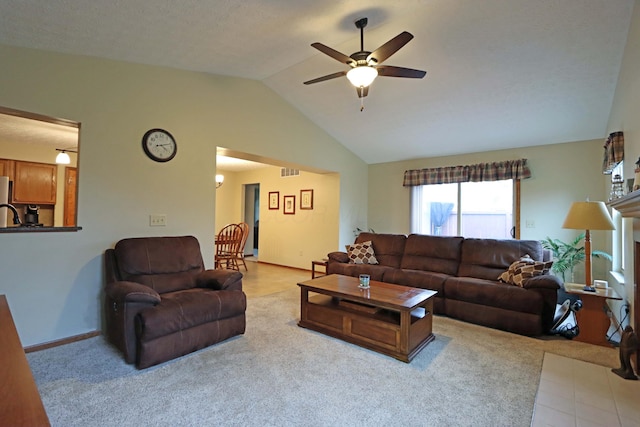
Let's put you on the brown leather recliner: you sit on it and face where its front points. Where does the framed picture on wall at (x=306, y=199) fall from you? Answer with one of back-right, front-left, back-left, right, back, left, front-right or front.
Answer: left

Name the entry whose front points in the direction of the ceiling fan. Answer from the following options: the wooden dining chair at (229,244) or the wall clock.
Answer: the wall clock

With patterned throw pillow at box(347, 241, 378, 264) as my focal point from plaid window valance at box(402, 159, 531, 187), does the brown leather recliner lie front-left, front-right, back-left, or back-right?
front-left

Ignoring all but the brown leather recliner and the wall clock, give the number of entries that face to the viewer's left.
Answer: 0

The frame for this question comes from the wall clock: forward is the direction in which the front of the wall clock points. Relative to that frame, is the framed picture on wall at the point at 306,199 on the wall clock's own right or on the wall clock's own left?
on the wall clock's own left

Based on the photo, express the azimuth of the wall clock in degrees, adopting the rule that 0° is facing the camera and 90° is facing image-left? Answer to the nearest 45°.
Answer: approximately 315°

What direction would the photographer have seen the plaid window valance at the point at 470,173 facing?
facing the viewer and to the left of the viewer

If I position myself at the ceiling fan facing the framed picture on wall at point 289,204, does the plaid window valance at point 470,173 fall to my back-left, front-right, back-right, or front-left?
front-right

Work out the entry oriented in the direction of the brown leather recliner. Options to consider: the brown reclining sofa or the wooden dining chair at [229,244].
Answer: the brown reclining sofa

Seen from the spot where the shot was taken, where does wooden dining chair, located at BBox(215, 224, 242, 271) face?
facing away from the viewer and to the left of the viewer

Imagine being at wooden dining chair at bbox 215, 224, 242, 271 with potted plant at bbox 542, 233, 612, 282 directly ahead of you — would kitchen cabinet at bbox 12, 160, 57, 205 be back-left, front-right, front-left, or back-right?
back-right

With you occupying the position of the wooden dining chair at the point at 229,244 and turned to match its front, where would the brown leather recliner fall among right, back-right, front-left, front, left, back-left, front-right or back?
back-left

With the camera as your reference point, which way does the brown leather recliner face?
facing the viewer and to the right of the viewer

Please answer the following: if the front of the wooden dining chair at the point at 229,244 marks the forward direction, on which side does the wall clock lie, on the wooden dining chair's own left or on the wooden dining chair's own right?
on the wooden dining chair's own left

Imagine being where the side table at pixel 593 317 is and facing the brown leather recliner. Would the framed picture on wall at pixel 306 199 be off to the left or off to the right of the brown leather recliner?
right

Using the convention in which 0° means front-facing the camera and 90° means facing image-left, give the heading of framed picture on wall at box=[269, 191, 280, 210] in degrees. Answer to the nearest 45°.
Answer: approximately 45°

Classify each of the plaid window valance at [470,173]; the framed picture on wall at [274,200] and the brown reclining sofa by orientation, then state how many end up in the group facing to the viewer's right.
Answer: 0

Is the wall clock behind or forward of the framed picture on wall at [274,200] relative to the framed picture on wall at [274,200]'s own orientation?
forward

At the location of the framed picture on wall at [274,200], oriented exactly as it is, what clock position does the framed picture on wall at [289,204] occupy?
the framed picture on wall at [289,204] is roughly at 9 o'clock from the framed picture on wall at [274,200].

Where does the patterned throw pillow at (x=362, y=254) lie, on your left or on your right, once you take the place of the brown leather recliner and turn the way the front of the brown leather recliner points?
on your left
